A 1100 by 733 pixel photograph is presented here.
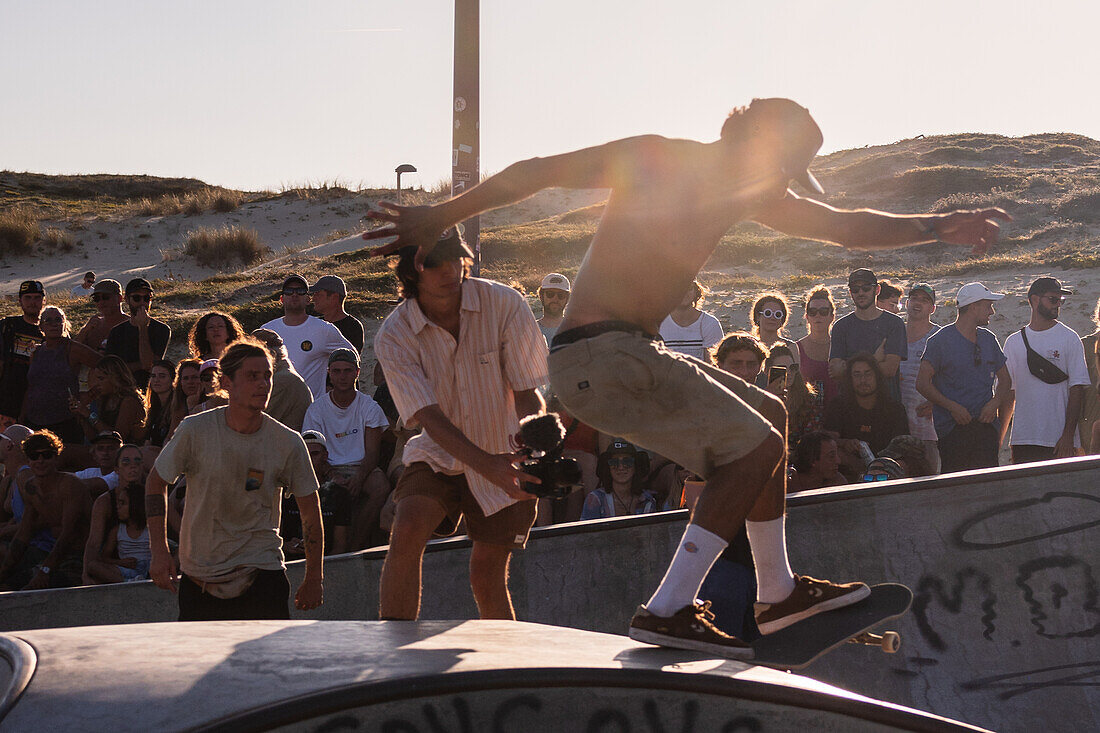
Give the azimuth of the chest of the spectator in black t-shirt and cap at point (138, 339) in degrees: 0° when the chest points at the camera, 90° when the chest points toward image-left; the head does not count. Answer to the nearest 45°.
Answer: approximately 0°

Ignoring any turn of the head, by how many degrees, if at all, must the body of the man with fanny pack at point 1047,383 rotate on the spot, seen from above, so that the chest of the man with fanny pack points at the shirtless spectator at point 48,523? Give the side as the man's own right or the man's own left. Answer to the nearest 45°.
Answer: approximately 45° to the man's own right

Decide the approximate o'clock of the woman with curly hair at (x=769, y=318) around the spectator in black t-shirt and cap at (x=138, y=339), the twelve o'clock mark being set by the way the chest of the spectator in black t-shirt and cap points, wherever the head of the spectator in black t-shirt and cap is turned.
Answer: The woman with curly hair is roughly at 10 o'clock from the spectator in black t-shirt and cap.

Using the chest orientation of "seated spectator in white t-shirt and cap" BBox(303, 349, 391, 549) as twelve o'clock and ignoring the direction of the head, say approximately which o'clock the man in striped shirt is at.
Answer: The man in striped shirt is roughly at 12 o'clock from the seated spectator in white t-shirt and cap.

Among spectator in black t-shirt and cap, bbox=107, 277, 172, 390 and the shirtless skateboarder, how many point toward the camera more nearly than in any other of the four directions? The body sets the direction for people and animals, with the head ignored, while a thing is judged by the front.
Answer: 1

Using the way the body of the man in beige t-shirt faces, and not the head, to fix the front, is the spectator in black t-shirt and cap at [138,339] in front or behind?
behind

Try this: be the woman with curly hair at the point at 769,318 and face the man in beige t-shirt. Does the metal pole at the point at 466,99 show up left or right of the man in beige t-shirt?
right

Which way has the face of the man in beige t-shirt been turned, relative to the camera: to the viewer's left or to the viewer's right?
to the viewer's right

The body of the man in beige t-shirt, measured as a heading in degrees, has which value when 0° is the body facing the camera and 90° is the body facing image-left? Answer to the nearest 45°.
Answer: approximately 0°

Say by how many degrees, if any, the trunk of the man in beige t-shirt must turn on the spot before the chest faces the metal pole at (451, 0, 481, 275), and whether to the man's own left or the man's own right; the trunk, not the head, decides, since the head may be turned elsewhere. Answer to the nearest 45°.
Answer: approximately 135° to the man's own left
